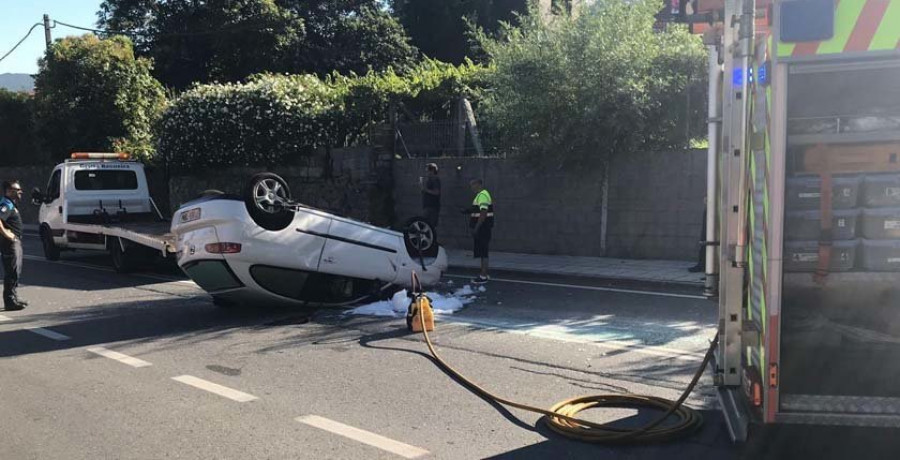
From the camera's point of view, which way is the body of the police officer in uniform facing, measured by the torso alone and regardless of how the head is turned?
to the viewer's right

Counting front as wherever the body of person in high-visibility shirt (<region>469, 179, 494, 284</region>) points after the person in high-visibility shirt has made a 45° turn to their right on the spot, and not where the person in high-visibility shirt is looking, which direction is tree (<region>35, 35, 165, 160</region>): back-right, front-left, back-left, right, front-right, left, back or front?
front

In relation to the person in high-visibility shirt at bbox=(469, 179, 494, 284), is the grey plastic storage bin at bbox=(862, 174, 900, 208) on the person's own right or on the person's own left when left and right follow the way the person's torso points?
on the person's own left

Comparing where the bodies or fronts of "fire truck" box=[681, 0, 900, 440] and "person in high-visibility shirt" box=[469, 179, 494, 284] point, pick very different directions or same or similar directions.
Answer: very different directions

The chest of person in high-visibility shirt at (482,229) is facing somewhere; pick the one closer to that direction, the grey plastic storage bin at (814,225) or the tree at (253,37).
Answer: the tree

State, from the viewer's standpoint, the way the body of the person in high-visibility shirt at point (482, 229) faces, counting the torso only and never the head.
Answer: to the viewer's left

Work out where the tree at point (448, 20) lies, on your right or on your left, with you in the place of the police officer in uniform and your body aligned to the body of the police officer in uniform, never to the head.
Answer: on your left

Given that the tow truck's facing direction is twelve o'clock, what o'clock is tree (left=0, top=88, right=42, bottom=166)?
The tree is roughly at 1 o'clock from the tow truck.

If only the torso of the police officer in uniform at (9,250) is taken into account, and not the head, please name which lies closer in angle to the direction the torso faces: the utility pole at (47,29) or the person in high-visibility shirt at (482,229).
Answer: the person in high-visibility shirt

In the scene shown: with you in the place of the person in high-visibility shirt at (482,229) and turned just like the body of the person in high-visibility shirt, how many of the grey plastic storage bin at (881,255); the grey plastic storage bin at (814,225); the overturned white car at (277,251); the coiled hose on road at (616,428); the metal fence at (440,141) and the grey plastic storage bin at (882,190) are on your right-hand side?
1

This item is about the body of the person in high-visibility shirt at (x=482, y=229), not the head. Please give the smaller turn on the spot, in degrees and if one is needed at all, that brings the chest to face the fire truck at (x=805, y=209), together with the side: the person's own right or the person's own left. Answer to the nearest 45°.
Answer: approximately 90° to the person's own left
